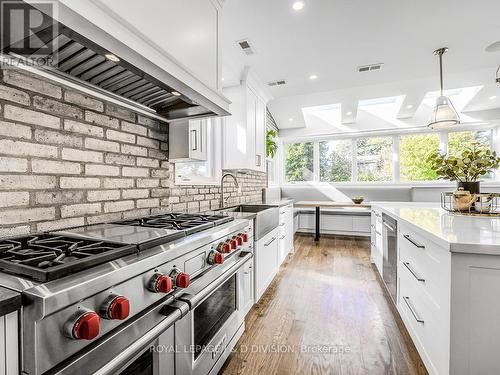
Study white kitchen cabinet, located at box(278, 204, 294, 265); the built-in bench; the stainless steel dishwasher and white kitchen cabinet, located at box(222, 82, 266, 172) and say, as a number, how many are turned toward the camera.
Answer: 1

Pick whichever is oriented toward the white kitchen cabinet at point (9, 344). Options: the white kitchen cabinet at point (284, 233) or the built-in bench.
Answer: the built-in bench

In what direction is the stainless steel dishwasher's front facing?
to the viewer's left

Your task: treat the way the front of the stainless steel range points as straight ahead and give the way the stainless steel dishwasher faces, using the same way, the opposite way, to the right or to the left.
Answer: the opposite way

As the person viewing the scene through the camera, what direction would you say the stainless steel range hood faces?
facing the viewer and to the right of the viewer

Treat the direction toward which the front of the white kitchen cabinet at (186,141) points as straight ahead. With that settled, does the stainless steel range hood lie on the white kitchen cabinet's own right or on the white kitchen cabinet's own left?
on the white kitchen cabinet's own right

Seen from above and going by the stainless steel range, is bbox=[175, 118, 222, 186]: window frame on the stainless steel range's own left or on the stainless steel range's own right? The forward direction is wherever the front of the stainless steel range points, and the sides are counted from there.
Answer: on the stainless steel range's own left

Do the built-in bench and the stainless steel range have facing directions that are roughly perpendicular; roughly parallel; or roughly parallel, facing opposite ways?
roughly perpendicular

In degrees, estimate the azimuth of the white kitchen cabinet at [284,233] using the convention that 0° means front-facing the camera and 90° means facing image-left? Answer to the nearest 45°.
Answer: approximately 270°

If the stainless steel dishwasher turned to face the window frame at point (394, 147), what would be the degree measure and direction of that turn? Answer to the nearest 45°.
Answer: approximately 90° to its right

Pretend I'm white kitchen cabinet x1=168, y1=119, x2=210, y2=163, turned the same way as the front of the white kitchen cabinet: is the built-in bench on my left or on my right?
on my left

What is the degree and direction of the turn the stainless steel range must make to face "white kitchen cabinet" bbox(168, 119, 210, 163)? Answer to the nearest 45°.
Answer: approximately 90° to its left

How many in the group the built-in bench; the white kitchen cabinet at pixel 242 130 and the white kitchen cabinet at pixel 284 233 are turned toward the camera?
1

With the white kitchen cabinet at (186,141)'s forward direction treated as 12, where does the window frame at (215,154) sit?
The window frame is roughly at 8 o'clock from the white kitchen cabinet.

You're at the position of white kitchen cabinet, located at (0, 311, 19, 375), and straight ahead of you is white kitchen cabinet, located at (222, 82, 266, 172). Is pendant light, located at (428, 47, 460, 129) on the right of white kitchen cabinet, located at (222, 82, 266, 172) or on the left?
right

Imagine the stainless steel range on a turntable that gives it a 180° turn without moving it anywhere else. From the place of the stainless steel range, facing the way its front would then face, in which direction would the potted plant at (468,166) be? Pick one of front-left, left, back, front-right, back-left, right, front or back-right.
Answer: back-right
